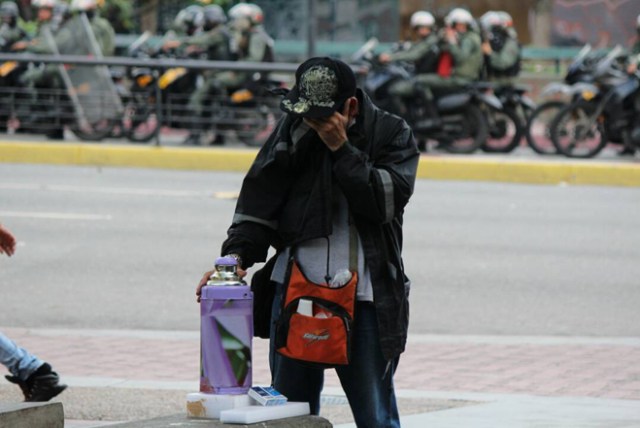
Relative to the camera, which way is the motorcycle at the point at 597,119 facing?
to the viewer's left

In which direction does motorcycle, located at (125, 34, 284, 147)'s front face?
to the viewer's left

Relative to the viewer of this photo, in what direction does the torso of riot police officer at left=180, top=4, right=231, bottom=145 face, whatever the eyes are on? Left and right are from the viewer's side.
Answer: facing to the left of the viewer

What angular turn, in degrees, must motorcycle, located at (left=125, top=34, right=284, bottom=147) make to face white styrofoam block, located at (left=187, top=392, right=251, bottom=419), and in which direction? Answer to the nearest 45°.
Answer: approximately 90° to its left

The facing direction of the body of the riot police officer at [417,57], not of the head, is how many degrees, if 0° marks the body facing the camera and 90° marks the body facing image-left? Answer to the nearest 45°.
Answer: approximately 90°

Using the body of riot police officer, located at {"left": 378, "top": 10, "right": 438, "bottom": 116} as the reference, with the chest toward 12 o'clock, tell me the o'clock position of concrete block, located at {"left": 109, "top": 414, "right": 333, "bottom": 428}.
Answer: The concrete block is roughly at 9 o'clock from the riot police officer.

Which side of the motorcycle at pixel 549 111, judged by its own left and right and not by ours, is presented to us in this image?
left
